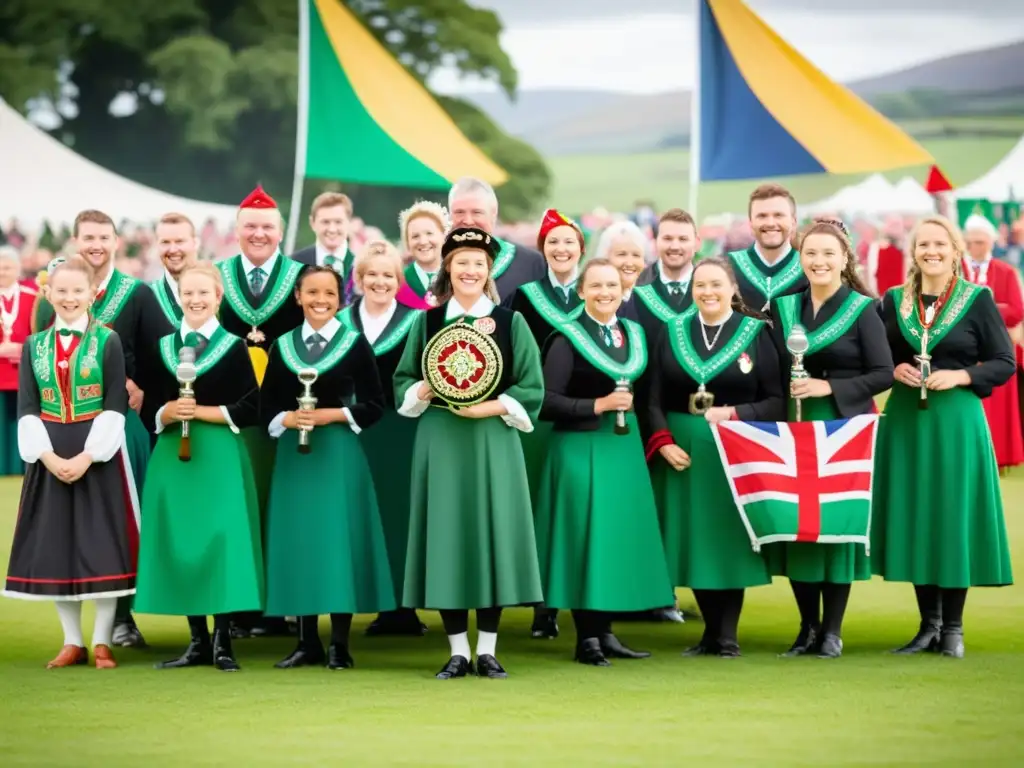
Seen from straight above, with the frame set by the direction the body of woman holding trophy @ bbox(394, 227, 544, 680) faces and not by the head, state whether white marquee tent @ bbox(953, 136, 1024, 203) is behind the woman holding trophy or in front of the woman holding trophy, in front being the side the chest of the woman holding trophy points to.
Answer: behind

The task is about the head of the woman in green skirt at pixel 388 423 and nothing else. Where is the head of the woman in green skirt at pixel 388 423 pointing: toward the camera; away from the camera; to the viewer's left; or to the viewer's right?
toward the camera

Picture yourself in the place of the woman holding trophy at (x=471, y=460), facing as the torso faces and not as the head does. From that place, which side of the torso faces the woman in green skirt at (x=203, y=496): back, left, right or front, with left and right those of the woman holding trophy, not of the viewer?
right

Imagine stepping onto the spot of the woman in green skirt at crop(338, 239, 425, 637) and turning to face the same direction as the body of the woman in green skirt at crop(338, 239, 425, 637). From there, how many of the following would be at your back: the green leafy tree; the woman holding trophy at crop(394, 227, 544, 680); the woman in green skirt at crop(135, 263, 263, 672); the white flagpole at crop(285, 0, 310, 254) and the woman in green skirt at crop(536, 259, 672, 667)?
2

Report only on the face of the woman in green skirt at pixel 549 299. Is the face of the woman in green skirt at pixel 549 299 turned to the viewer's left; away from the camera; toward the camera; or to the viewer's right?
toward the camera

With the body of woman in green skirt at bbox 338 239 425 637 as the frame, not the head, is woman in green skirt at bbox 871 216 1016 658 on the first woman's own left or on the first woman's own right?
on the first woman's own left

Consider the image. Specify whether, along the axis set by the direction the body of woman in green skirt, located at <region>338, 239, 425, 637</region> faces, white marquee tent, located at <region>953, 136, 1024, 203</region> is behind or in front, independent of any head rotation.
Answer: behind

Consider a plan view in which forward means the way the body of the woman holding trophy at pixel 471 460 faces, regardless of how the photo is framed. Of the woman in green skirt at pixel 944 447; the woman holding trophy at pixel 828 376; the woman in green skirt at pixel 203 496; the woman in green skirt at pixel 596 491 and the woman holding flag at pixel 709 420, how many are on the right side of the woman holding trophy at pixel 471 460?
1

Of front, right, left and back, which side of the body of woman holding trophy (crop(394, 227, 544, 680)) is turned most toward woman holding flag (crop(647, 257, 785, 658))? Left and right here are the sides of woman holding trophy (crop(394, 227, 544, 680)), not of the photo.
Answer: left

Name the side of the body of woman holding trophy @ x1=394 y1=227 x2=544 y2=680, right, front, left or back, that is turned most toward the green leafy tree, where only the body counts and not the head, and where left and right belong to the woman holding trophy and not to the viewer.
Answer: back

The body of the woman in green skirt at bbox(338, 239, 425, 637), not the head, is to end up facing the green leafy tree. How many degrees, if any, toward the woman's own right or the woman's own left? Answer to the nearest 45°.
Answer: approximately 180°

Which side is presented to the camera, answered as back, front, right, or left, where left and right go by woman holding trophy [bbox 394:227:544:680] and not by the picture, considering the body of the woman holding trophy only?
front

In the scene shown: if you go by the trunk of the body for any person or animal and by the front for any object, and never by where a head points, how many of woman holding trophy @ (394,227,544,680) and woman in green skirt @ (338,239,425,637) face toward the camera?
2

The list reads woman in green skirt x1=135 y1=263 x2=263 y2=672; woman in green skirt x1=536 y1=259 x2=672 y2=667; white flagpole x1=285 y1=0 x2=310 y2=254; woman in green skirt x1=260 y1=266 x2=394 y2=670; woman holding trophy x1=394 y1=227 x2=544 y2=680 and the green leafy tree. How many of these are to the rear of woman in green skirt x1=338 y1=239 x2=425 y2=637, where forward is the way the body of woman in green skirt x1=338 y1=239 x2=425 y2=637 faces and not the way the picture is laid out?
2

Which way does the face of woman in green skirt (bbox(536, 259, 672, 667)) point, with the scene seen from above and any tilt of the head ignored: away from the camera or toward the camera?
toward the camera

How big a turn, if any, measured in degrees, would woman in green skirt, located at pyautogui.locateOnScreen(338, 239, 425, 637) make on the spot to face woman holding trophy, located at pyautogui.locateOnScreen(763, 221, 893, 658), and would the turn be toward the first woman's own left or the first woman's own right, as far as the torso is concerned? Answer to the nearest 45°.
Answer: approximately 90° to the first woman's own left

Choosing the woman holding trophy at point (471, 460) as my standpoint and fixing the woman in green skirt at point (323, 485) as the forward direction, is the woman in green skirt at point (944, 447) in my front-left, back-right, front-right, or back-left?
back-right
